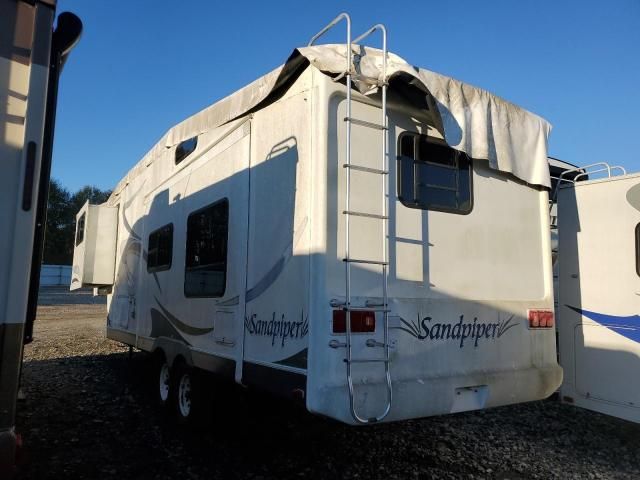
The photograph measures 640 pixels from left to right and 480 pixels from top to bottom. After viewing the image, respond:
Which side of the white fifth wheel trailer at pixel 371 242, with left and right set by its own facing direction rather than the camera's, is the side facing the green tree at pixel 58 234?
front

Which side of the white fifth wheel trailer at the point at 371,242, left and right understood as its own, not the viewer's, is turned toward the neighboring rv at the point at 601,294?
right

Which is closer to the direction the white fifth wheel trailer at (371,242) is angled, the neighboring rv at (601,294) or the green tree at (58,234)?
the green tree

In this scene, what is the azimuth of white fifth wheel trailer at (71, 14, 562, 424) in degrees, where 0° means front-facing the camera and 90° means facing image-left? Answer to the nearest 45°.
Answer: approximately 135°
